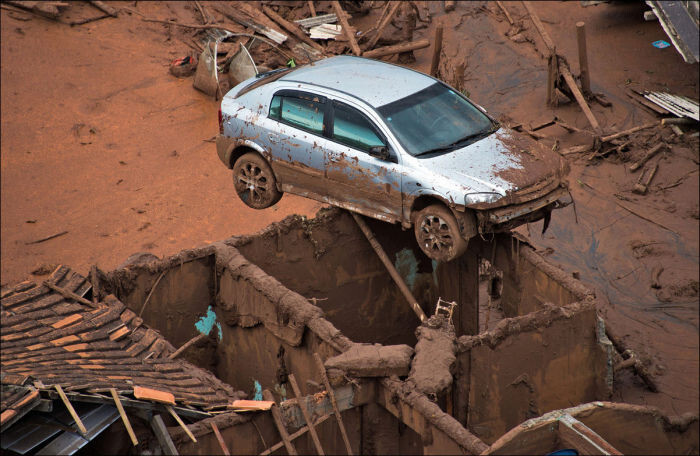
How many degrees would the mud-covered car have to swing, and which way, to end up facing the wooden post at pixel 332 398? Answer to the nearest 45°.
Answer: approximately 45° to its right

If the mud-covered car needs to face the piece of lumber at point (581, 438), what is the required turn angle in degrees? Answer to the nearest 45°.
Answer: approximately 45° to its right

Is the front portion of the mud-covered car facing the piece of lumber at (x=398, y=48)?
no

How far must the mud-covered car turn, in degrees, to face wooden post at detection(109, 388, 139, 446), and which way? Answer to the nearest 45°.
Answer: approximately 90° to its right

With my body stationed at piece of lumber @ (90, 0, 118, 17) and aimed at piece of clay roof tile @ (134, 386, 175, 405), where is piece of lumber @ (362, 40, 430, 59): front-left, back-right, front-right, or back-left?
front-left

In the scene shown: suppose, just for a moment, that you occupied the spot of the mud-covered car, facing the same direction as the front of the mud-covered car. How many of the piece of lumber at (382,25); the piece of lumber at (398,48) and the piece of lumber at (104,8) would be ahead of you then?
0

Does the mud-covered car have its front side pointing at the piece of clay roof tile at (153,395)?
no

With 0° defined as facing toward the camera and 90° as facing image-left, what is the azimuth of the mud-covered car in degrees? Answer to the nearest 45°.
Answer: approximately 315°

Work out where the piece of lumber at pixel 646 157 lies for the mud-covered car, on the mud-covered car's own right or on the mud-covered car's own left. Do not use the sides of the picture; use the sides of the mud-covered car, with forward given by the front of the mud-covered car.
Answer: on the mud-covered car's own left

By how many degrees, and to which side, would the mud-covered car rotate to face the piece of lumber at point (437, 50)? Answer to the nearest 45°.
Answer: approximately 135° to its left

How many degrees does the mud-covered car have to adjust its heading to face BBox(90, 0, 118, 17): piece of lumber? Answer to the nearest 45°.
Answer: approximately 180°

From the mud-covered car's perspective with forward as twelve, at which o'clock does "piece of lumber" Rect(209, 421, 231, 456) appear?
The piece of lumber is roughly at 2 o'clock from the mud-covered car.

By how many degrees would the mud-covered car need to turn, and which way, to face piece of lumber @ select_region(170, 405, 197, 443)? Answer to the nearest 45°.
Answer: approximately 90° to its right

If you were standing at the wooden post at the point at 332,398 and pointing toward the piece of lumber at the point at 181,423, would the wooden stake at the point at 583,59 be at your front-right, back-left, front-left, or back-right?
back-right

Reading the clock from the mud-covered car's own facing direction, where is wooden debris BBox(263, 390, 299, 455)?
The wooden debris is roughly at 2 o'clock from the mud-covered car.

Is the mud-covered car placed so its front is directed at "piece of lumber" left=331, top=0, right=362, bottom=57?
no
